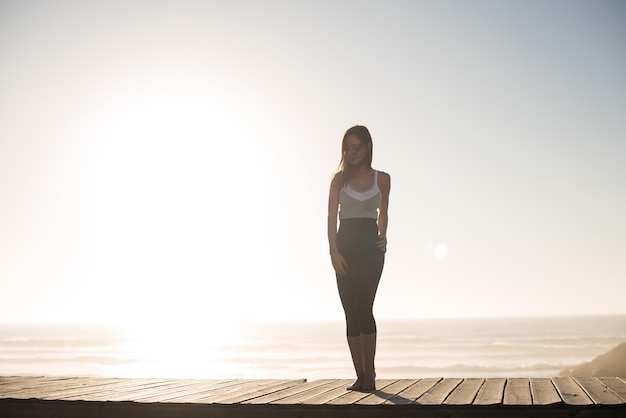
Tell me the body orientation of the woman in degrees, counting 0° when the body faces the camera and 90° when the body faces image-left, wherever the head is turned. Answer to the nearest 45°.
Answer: approximately 0°
